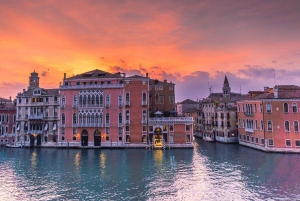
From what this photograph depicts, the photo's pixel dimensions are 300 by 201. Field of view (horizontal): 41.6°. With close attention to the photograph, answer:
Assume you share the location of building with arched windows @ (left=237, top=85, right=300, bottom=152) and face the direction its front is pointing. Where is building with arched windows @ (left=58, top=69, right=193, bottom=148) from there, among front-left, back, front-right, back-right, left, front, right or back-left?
front-right

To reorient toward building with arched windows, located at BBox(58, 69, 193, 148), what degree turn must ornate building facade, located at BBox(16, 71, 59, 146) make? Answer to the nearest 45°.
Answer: approximately 45° to its left

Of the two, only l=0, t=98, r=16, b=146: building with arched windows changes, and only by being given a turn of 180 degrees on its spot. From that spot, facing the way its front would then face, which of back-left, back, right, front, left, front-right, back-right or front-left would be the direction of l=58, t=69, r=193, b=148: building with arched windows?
back-right

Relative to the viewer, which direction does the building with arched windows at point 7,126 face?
toward the camera

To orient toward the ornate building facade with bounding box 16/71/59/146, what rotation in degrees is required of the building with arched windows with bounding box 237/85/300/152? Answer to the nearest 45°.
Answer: approximately 45° to its right

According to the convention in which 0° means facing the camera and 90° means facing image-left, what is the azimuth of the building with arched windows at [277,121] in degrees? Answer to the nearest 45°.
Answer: approximately 45°

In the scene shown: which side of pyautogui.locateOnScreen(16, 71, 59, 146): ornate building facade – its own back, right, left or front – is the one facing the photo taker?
front

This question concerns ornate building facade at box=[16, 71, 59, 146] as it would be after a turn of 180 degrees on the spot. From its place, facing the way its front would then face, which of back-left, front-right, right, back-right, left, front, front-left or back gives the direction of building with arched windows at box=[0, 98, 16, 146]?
front-left

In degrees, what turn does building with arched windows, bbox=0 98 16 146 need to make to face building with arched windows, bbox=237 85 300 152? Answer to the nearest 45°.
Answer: approximately 45° to its left

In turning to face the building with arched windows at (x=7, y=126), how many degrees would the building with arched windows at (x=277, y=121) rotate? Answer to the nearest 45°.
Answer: approximately 45° to its right
